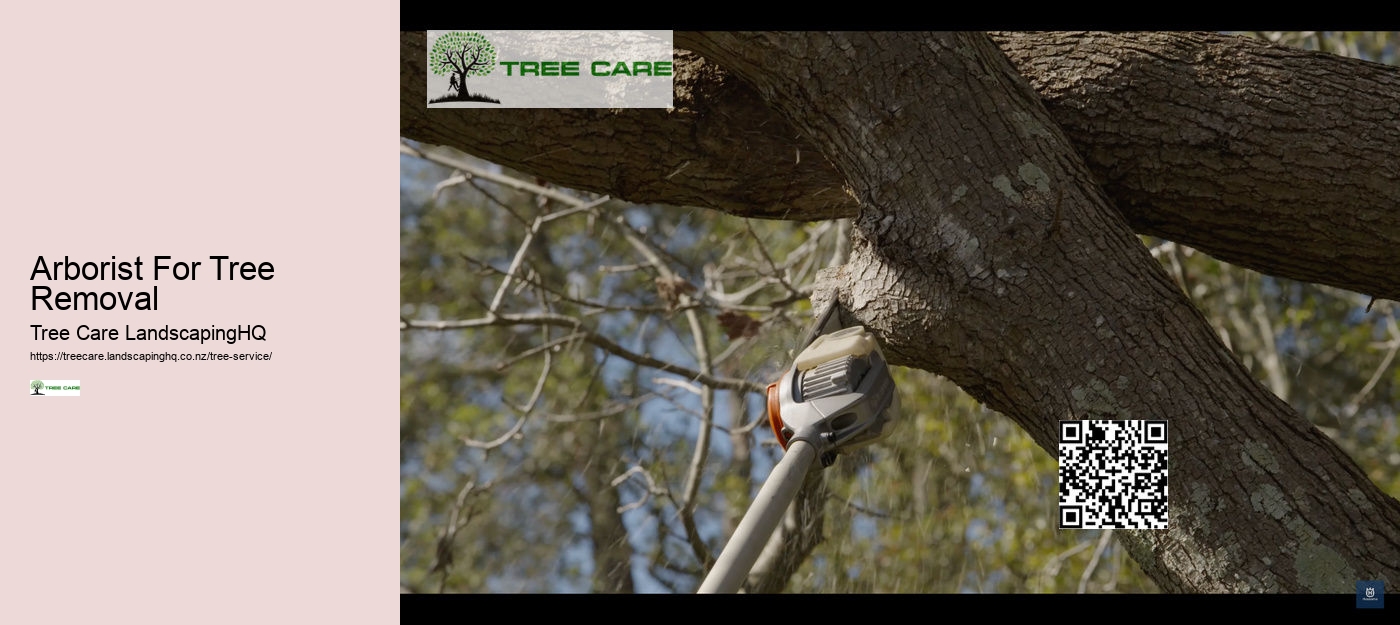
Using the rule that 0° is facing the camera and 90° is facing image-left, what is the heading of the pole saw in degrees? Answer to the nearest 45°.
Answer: approximately 225°
